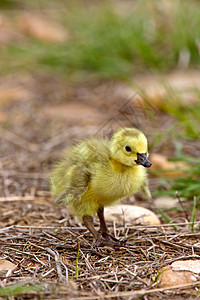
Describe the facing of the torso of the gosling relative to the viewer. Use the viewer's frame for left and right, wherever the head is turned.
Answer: facing the viewer and to the right of the viewer

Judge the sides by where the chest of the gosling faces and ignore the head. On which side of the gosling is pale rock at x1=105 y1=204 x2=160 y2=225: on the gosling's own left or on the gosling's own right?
on the gosling's own left

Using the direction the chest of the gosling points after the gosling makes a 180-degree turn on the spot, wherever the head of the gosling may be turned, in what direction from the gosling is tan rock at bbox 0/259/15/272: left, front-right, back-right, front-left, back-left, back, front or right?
front-left
